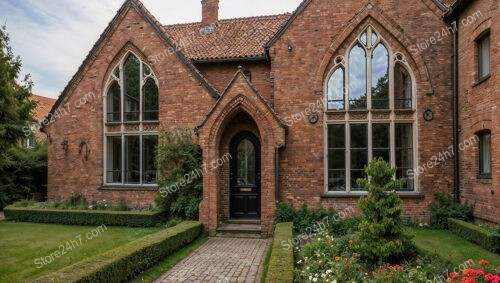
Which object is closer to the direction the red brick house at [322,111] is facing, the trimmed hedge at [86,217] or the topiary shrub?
the topiary shrub

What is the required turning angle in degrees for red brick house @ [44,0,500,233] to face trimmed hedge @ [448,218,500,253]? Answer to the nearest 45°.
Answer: approximately 45° to its left

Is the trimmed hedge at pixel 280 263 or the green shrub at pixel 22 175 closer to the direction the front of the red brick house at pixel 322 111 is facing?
the trimmed hedge

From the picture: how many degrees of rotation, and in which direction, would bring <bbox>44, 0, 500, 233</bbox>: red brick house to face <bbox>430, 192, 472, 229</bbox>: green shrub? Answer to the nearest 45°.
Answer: approximately 90° to its left

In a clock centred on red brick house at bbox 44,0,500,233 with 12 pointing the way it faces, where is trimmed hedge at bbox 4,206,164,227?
The trimmed hedge is roughly at 3 o'clock from the red brick house.

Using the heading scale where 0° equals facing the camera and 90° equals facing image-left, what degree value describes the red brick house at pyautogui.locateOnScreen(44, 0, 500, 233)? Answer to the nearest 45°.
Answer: approximately 0°
